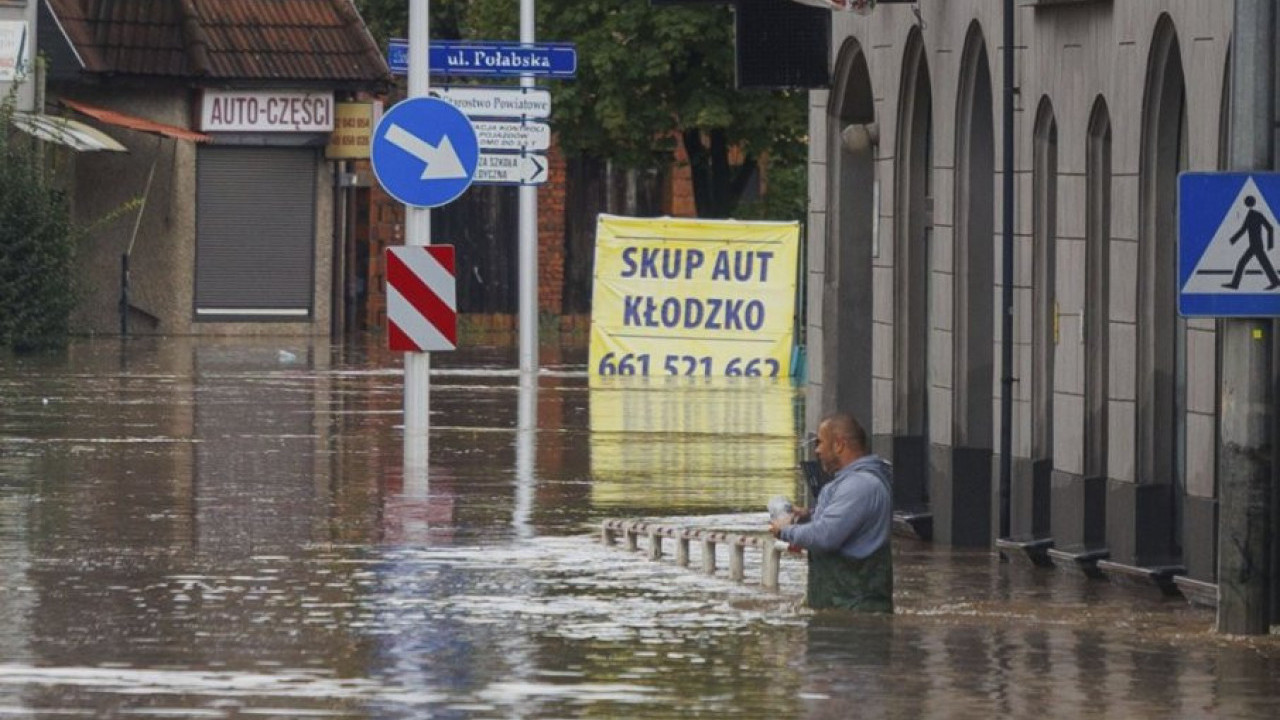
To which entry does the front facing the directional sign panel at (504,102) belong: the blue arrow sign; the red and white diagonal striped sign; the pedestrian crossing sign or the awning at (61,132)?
the awning

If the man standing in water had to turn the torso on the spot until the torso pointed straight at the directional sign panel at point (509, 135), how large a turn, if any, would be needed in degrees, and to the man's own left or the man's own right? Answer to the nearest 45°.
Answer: approximately 90° to the man's own right

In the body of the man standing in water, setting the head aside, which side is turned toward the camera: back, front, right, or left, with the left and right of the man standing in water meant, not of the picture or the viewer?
left

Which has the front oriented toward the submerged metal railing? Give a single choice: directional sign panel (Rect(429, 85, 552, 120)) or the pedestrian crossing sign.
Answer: the directional sign panel

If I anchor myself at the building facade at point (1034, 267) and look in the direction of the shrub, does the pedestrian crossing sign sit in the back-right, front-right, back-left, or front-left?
back-left

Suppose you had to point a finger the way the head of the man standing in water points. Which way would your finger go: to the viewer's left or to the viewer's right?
to the viewer's left

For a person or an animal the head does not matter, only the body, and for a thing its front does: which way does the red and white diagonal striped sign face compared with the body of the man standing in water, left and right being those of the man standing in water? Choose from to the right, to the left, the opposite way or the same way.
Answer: to the left

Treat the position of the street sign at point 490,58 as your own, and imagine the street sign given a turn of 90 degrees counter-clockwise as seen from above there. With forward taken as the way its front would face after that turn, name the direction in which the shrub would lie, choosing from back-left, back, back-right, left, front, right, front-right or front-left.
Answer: back-left

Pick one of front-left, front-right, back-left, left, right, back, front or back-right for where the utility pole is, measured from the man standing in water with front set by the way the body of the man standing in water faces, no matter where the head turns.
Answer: back
